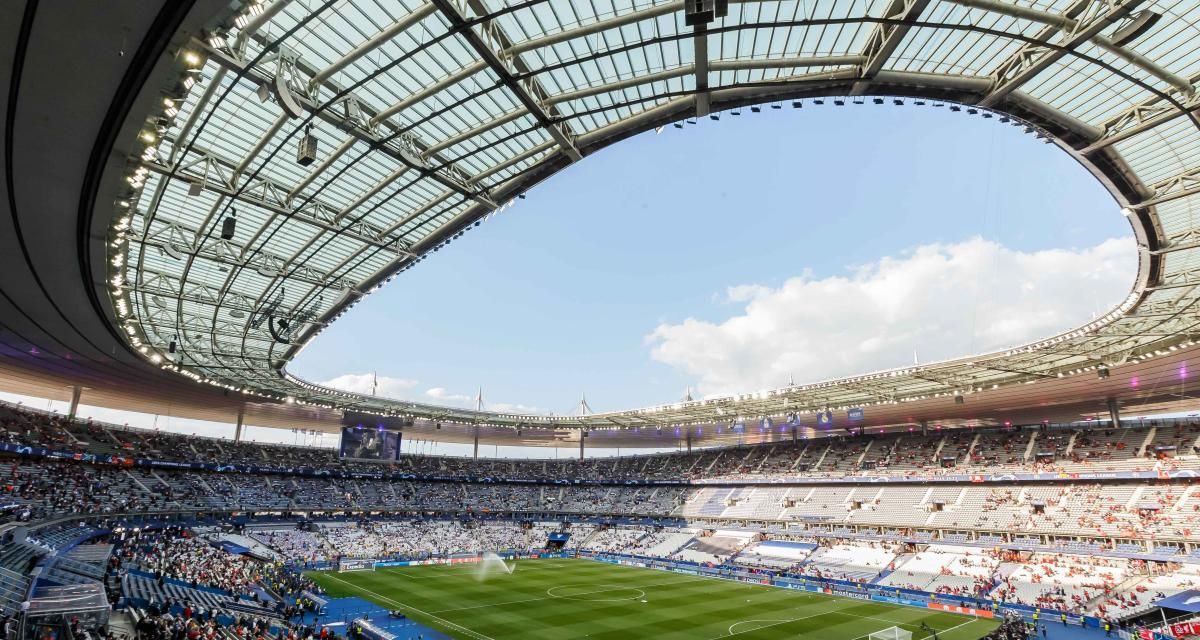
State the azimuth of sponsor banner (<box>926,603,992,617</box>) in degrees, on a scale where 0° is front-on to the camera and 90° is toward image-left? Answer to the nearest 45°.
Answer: approximately 45°

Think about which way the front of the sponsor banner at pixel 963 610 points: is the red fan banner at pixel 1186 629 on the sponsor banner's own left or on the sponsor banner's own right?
on the sponsor banner's own left

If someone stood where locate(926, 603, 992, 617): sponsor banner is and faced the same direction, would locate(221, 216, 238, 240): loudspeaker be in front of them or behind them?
in front
